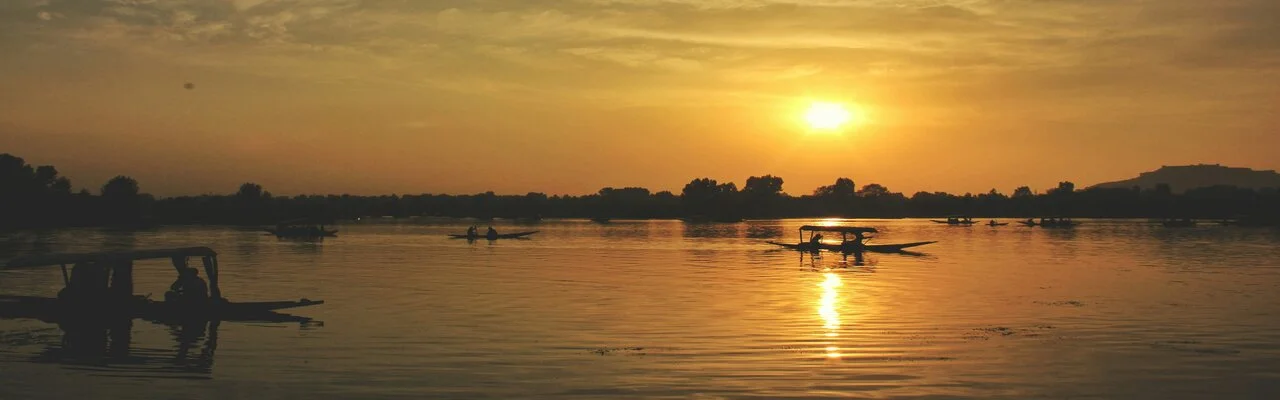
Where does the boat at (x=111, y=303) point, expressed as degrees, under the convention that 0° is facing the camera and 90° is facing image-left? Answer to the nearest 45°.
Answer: approximately 270°
